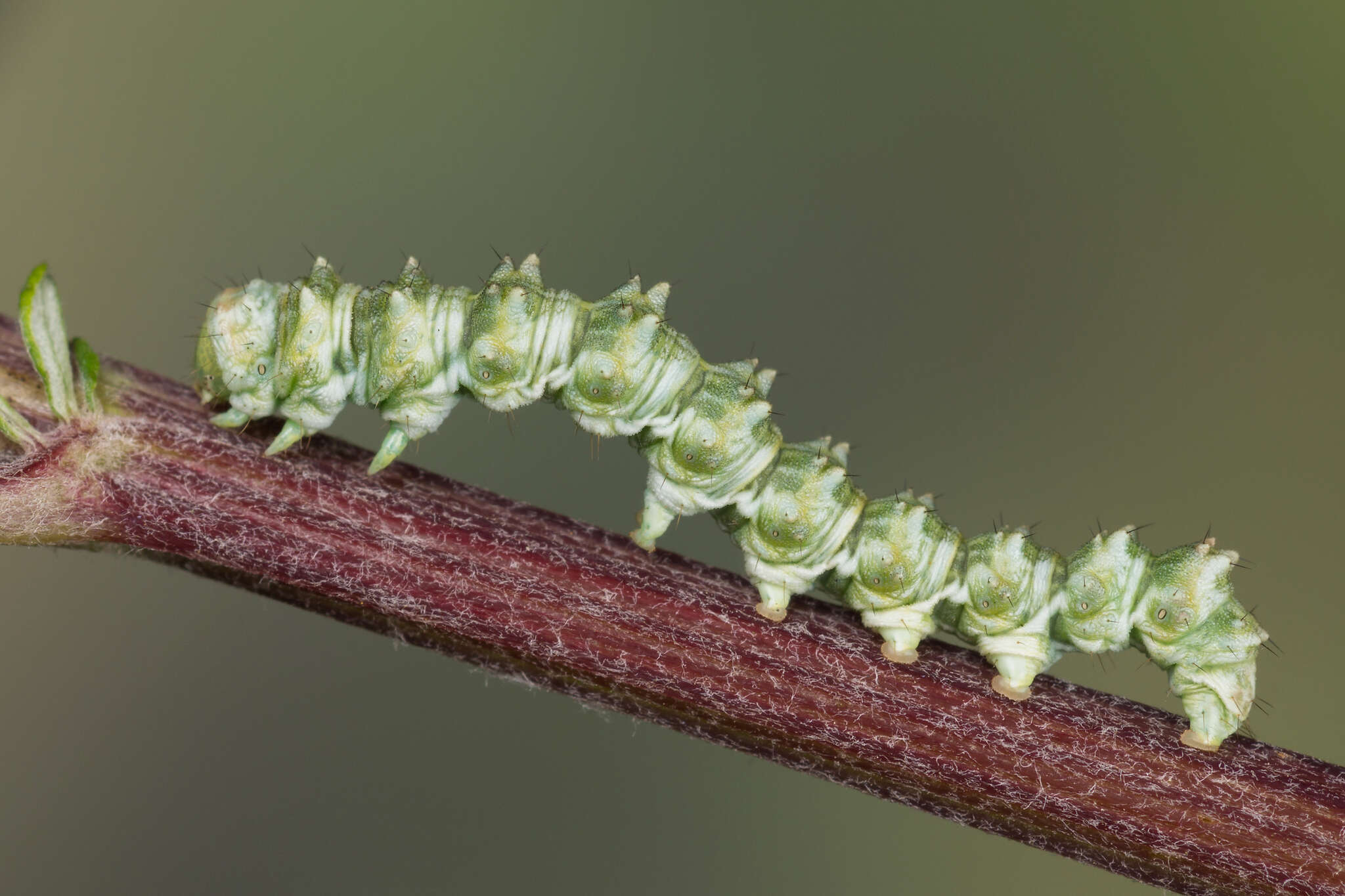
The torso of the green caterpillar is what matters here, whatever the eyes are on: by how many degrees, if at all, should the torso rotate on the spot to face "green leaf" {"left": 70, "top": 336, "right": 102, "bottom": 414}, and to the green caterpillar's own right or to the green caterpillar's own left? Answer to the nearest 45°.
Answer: approximately 45° to the green caterpillar's own left

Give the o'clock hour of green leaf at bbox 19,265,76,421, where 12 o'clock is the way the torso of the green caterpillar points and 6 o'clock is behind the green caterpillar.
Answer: The green leaf is roughly at 11 o'clock from the green caterpillar.

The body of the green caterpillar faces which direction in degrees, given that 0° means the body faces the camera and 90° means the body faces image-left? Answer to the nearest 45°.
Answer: approximately 90°
